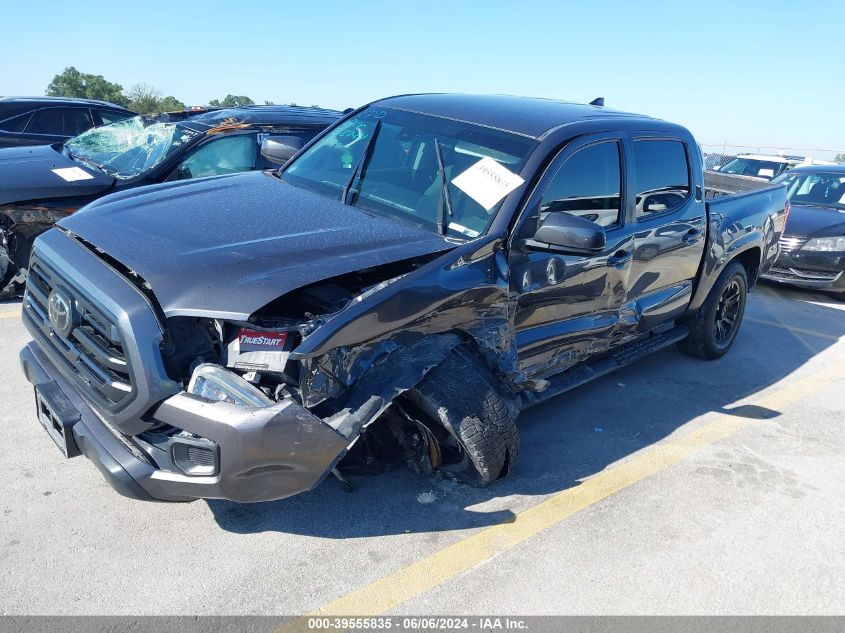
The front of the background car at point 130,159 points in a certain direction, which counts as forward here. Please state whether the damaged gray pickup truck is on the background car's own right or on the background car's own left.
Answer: on the background car's own left

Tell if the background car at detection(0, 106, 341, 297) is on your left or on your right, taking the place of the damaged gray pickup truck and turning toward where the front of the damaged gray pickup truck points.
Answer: on your right

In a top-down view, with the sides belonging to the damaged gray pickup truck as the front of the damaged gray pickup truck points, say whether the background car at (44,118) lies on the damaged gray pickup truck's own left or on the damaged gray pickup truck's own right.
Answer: on the damaged gray pickup truck's own right

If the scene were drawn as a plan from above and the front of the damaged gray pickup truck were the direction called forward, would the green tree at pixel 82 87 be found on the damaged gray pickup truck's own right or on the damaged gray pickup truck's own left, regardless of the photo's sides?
on the damaged gray pickup truck's own right

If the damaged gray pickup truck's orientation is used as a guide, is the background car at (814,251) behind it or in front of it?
behind

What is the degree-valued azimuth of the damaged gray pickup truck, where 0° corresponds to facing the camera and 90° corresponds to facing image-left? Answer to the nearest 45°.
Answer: approximately 45°

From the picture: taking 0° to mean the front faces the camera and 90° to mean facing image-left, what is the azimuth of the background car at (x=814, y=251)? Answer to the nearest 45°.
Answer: approximately 45°

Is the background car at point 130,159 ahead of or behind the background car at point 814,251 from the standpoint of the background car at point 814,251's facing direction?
ahead

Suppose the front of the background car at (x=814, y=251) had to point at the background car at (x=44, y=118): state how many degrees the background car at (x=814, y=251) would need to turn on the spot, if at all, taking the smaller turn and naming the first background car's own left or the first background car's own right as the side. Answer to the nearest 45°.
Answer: approximately 45° to the first background car's own right
